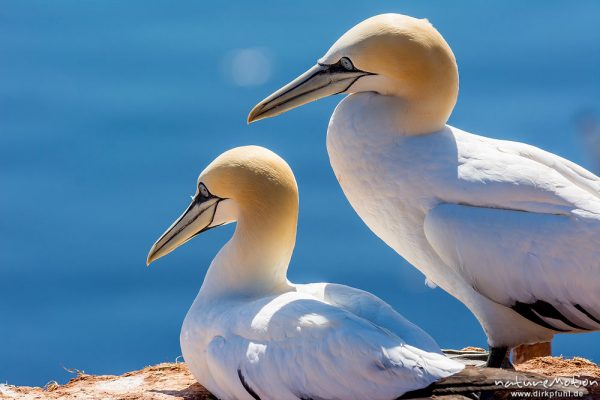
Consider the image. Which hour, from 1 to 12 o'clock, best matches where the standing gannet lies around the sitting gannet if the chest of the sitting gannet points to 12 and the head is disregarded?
The standing gannet is roughly at 6 o'clock from the sitting gannet.

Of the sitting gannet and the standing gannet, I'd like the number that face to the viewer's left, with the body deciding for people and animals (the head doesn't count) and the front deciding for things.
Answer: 2

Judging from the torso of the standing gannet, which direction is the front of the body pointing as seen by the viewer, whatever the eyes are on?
to the viewer's left

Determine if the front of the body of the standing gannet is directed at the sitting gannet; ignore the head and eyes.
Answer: yes

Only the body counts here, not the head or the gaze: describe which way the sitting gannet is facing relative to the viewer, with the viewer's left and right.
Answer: facing to the left of the viewer
